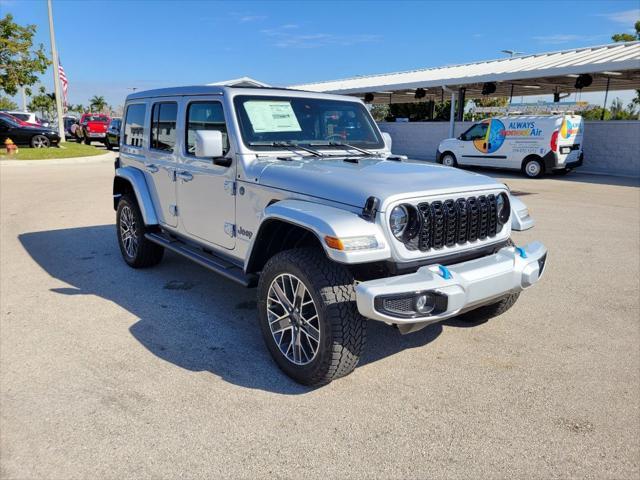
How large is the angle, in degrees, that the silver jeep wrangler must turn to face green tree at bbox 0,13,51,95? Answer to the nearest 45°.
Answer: approximately 180°

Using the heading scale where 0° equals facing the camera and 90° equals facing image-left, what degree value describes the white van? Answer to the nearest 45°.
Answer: approximately 135°

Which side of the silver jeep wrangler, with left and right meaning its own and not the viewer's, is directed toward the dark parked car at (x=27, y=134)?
back

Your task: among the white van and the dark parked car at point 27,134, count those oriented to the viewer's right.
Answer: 1

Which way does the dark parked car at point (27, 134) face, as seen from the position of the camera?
facing to the right of the viewer

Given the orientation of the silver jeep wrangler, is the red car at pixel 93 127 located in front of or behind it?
behind

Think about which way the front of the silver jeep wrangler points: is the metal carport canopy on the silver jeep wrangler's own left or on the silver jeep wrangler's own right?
on the silver jeep wrangler's own left

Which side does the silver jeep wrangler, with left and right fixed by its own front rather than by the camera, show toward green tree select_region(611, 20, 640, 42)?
left

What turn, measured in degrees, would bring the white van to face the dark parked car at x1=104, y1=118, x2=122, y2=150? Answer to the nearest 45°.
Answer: approximately 45° to its left

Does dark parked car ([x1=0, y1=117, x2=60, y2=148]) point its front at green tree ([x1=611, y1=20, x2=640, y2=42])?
yes

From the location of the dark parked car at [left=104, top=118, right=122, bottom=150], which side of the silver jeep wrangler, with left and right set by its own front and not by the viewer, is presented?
back

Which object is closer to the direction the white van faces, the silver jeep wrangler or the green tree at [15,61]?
the green tree
